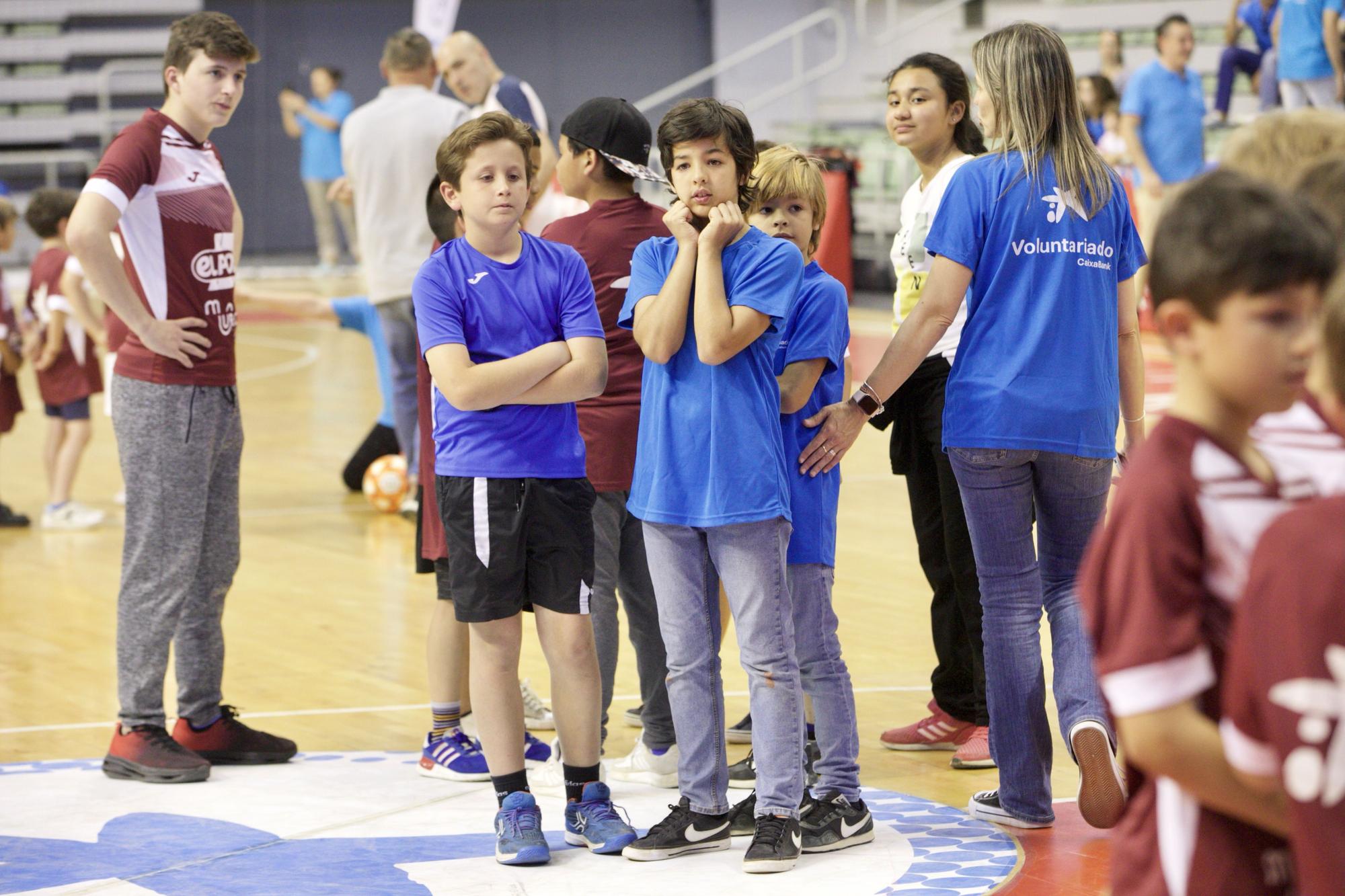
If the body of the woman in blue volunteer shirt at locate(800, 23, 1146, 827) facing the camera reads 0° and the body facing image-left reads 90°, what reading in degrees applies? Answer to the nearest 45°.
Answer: approximately 135°

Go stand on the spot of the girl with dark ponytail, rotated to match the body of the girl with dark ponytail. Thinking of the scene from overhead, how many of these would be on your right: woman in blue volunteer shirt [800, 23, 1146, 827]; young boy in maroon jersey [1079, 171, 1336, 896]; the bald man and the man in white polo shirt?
2

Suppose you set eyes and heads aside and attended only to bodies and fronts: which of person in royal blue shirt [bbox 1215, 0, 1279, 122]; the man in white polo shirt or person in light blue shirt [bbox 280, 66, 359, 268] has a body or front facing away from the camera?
the man in white polo shirt

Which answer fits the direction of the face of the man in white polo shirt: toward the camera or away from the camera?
away from the camera

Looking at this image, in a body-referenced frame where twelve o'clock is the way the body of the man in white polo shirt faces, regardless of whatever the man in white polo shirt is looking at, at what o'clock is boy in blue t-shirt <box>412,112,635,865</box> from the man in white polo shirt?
The boy in blue t-shirt is roughly at 6 o'clock from the man in white polo shirt.

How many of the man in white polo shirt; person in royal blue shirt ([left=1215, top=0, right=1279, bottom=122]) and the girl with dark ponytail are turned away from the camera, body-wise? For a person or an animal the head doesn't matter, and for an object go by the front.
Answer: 1

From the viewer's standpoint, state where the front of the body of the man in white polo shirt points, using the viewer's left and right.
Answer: facing away from the viewer

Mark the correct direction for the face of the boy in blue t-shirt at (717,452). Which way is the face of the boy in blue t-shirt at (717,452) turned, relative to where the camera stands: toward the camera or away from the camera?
toward the camera

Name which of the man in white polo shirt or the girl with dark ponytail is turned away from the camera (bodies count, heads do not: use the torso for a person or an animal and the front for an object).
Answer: the man in white polo shirt

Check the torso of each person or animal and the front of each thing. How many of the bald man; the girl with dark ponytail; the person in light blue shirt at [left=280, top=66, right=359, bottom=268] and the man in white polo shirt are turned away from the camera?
1

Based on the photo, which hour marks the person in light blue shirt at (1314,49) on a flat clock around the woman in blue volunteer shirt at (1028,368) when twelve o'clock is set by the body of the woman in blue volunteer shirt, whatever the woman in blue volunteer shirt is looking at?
The person in light blue shirt is roughly at 2 o'clock from the woman in blue volunteer shirt.

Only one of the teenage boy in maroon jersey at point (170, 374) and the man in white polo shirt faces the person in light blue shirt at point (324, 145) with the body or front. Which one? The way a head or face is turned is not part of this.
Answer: the man in white polo shirt

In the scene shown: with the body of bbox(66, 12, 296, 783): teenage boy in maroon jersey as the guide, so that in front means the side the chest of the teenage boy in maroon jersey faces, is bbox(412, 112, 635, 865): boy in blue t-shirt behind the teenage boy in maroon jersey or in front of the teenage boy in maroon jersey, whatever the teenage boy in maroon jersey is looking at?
in front

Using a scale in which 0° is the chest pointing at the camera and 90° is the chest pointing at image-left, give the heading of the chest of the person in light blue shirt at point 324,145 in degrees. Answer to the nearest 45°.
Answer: approximately 45°

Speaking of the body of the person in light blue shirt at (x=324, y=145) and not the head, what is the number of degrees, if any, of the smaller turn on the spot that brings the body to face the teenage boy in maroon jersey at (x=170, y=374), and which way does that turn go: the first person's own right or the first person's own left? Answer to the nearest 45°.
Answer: approximately 45° to the first person's own left

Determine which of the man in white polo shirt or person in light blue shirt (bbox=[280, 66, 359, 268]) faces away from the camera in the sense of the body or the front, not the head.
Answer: the man in white polo shirt

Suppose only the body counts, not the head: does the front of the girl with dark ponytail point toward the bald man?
no
